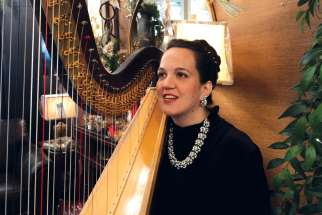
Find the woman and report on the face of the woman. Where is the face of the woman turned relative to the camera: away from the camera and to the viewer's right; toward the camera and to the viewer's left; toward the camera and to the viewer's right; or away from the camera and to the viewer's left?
toward the camera and to the viewer's left

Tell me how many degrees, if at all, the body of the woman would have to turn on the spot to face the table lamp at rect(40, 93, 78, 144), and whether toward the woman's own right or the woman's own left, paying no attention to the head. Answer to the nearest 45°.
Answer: approximately 90° to the woman's own right

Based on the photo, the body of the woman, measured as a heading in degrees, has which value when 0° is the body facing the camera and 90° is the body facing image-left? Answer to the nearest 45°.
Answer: approximately 45°
